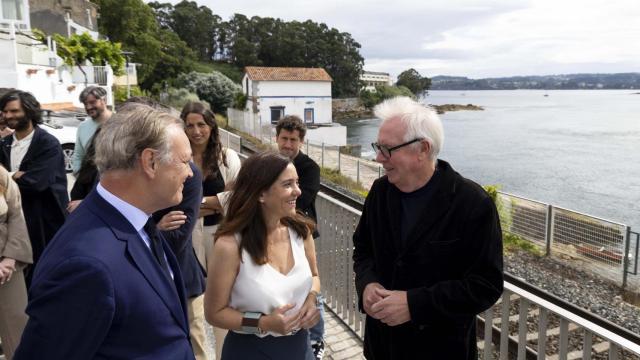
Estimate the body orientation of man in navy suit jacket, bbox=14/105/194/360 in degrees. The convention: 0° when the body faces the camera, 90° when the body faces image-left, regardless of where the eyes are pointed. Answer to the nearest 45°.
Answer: approximately 270°

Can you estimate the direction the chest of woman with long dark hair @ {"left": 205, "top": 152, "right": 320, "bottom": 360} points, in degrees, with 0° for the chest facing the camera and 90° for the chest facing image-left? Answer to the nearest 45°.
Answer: approximately 315°

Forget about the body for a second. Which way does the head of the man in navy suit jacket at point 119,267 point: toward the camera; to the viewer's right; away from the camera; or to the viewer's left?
to the viewer's right

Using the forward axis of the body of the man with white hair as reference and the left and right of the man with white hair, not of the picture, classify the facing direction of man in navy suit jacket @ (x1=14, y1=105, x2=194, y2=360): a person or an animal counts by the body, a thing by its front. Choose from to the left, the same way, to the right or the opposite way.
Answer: the opposite way

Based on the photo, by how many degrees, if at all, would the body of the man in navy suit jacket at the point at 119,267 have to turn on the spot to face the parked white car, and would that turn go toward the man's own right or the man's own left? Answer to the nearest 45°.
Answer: approximately 90° to the man's own left

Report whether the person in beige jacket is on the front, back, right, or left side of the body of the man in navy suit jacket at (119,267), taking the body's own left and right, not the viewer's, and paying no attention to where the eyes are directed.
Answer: left

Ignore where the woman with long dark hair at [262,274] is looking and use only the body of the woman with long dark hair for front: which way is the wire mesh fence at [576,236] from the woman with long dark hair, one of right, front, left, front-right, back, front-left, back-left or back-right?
left

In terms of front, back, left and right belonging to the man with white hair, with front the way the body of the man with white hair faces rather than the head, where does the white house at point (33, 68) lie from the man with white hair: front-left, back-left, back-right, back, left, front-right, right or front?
right

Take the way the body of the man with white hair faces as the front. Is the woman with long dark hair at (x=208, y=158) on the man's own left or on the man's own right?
on the man's own right

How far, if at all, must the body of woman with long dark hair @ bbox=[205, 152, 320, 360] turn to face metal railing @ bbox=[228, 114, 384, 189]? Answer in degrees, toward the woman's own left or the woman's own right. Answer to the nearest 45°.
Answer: approximately 135° to the woman's own left

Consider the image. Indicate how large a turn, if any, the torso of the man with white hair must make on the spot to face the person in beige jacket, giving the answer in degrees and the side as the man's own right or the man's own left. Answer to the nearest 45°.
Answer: approximately 45° to the man's own right

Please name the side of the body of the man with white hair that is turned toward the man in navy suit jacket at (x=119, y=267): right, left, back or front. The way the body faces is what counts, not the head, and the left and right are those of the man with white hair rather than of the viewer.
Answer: front

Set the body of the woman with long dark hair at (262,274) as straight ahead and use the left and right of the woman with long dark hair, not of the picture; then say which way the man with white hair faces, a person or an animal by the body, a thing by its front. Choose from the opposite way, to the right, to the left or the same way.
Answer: to the right

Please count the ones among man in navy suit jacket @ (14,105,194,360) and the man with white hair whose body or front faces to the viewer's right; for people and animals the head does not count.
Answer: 1
